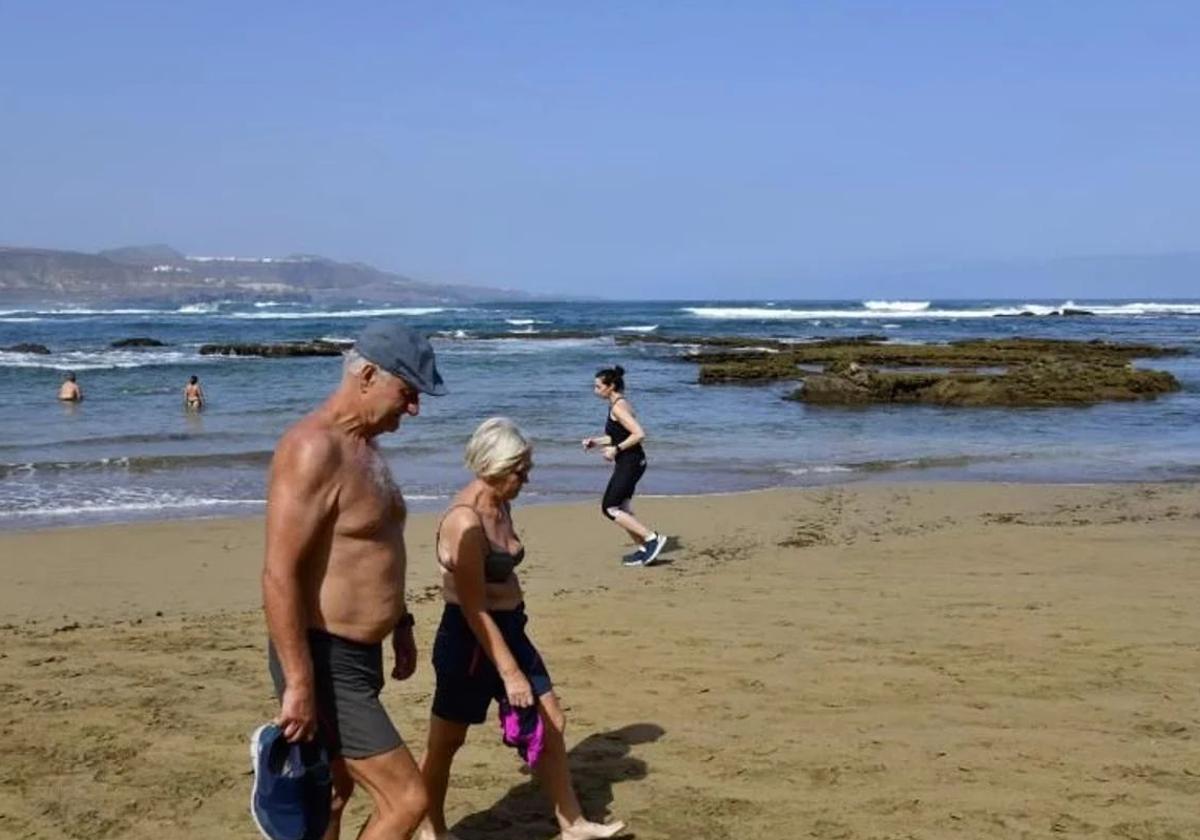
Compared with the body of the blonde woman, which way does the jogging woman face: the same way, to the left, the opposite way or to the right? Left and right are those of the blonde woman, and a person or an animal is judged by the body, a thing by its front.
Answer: the opposite way

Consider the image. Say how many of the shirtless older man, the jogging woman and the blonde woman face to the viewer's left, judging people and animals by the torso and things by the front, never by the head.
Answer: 1

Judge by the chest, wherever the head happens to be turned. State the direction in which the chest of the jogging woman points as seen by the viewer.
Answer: to the viewer's left

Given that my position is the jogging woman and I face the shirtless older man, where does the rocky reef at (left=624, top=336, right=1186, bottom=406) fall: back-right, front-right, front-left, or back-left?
back-left

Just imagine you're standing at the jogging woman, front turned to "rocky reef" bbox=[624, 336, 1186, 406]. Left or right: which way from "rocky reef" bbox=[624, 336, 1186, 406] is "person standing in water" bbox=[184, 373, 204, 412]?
left

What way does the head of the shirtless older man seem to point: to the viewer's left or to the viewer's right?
to the viewer's right

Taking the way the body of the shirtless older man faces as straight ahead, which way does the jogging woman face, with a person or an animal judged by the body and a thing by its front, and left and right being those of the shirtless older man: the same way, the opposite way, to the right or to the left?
the opposite way
